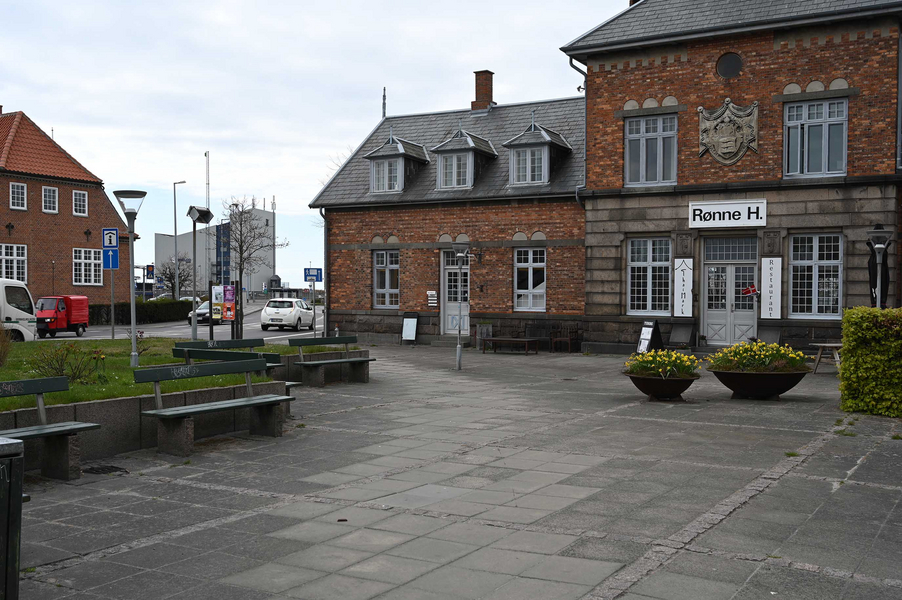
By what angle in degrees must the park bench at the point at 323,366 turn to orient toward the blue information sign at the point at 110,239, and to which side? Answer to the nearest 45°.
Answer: approximately 180°

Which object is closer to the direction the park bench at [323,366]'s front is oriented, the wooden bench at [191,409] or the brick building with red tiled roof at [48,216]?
the wooden bench

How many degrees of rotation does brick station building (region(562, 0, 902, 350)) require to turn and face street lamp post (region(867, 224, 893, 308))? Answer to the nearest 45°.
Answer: approximately 45° to its left

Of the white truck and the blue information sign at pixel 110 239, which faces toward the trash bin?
the blue information sign

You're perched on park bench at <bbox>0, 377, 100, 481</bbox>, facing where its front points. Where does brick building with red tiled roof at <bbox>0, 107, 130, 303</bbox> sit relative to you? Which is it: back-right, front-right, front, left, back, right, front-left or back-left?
back-left

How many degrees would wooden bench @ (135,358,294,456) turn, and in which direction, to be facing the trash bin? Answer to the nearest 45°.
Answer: approximately 45° to its right

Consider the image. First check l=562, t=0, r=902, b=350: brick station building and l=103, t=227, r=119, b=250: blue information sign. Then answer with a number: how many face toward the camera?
2

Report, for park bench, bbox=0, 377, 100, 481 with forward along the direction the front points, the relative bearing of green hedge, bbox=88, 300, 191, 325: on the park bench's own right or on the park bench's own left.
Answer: on the park bench's own left

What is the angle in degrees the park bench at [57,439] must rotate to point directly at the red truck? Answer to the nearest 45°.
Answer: approximately 135° to its left

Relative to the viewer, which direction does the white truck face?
to the viewer's right

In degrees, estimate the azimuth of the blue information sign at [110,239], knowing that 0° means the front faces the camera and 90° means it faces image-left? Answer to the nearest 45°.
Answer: approximately 0°
